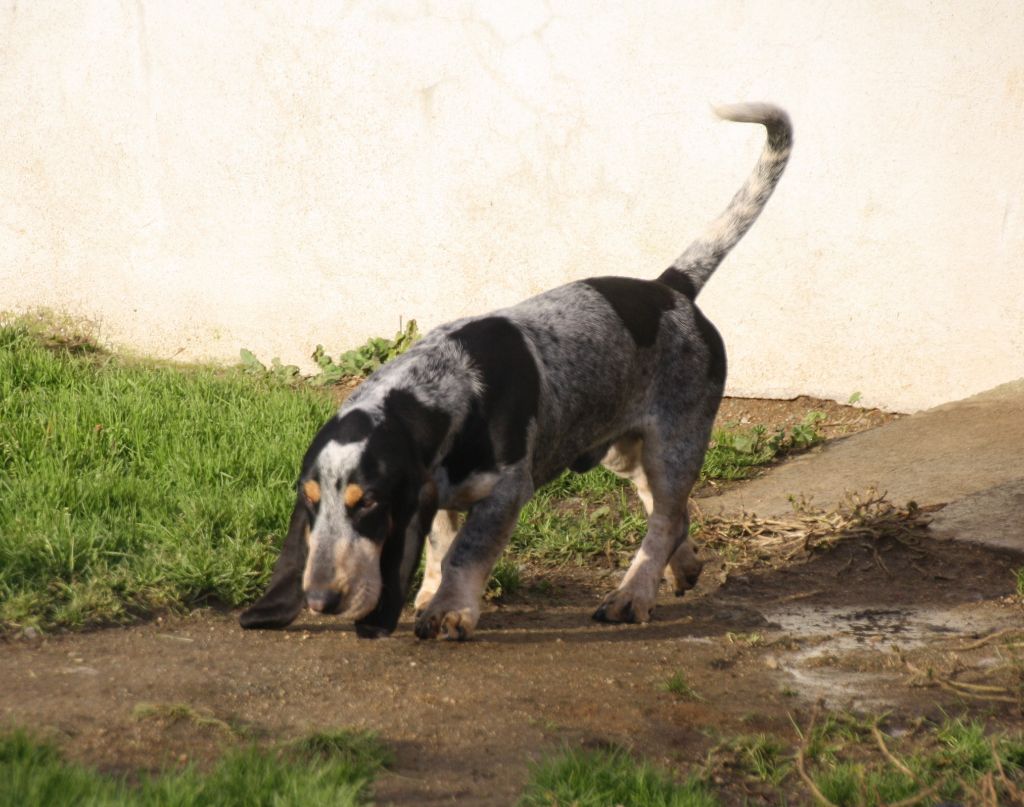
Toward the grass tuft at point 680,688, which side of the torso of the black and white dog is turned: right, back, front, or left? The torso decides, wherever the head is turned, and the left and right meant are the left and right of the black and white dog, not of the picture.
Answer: left

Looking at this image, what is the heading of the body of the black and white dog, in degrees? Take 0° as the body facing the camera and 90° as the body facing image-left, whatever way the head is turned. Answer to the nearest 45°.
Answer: approximately 45°
